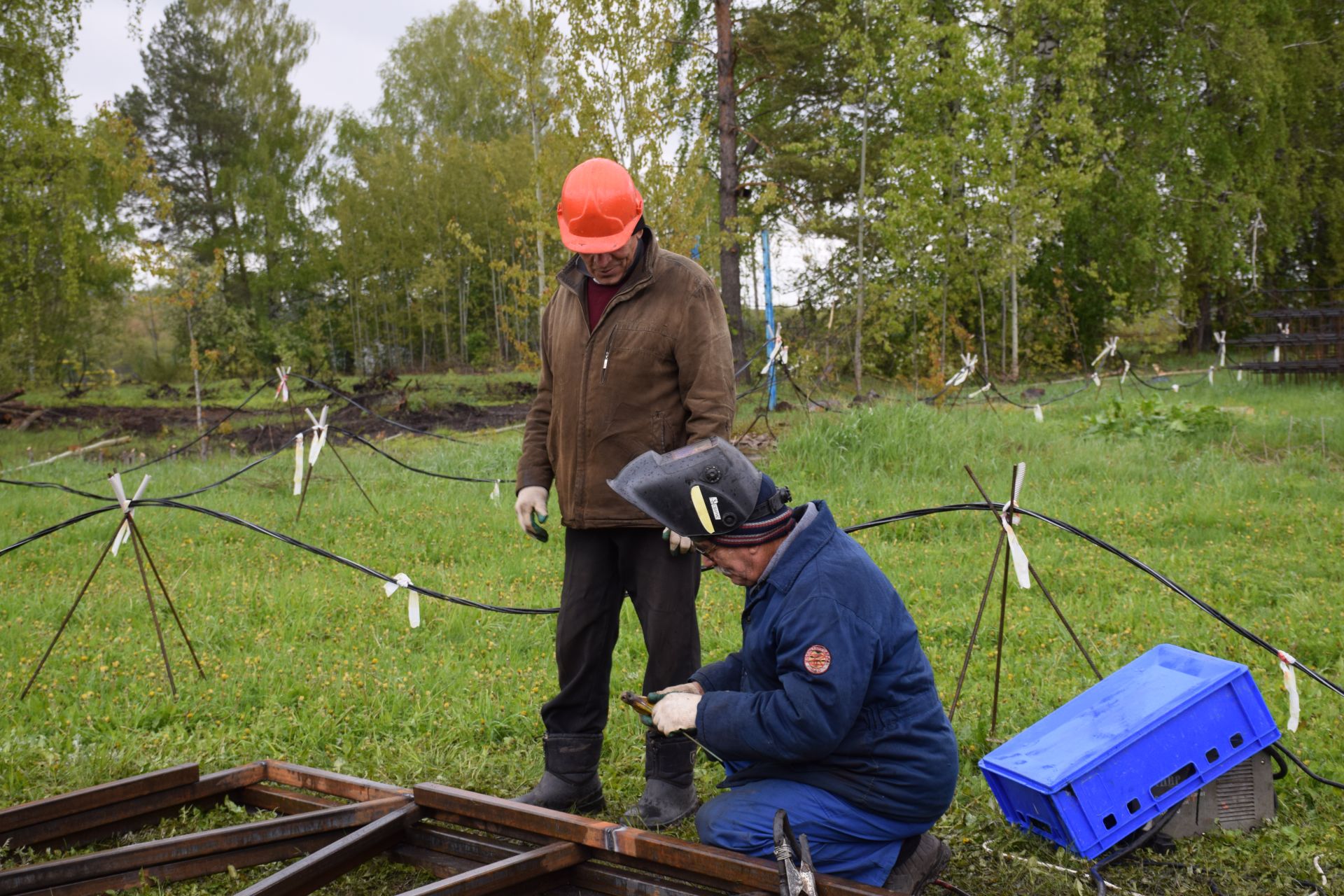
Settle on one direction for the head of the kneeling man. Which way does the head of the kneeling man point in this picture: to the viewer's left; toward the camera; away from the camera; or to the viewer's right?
to the viewer's left

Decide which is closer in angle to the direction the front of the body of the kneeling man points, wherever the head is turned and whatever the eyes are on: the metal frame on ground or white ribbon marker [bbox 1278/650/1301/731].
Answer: the metal frame on ground

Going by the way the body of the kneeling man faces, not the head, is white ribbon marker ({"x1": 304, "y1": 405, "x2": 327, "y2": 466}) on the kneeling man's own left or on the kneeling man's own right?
on the kneeling man's own right

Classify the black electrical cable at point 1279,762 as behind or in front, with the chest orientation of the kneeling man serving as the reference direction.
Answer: behind

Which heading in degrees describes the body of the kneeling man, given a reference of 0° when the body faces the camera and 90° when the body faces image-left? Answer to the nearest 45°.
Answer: approximately 90°

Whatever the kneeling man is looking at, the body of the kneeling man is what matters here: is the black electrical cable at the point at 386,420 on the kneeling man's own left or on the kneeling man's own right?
on the kneeling man's own right

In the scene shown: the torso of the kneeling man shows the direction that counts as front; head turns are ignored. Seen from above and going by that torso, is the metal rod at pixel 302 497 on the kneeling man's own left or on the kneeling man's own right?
on the kneeling man's own right
